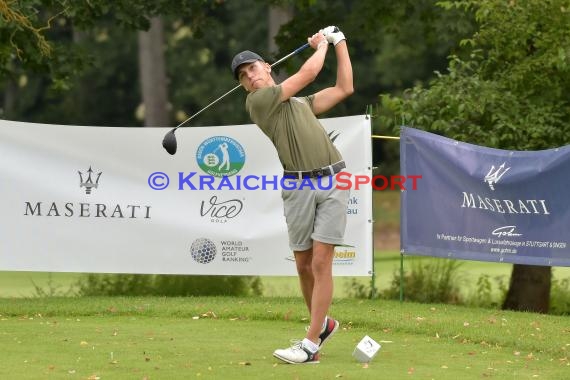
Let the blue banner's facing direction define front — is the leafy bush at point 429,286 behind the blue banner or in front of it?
behind

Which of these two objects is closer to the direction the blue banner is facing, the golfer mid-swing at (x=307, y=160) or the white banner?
the golfer mid-swing

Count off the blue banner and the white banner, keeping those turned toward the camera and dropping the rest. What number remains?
2

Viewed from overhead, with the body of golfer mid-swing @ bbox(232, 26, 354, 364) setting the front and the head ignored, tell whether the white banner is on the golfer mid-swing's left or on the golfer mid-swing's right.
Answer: on the golfer mid-swing's right

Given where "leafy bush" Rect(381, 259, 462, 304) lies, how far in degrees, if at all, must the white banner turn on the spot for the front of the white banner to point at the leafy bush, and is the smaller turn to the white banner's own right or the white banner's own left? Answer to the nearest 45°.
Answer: approximately 90° to the white banner's own left

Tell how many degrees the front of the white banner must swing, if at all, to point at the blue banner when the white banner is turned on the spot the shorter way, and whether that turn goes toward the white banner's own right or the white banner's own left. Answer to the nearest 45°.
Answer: approximately 90° to the white banner's own left

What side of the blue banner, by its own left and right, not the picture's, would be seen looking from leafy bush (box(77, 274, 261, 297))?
right

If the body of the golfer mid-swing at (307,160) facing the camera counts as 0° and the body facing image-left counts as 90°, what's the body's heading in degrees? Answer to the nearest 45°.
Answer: approximately 45°

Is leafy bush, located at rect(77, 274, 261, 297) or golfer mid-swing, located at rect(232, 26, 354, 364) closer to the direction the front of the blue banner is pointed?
the golfer mid-swing

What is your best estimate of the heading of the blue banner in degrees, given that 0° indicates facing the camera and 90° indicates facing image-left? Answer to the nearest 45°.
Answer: approximately 0°
